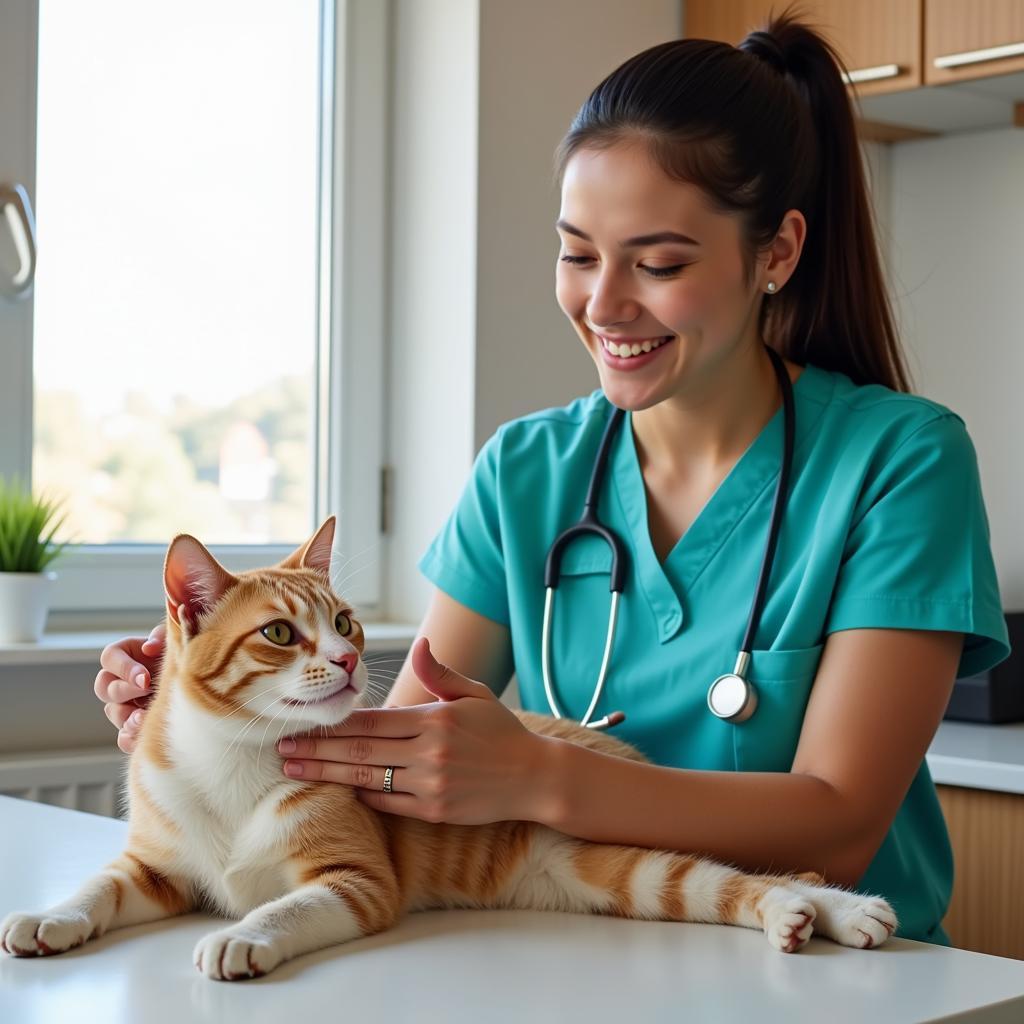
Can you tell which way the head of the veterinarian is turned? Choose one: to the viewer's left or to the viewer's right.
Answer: to the viewer's left

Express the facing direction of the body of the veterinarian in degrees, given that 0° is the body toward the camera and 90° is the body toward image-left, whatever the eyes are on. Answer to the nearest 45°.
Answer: approximately 45°

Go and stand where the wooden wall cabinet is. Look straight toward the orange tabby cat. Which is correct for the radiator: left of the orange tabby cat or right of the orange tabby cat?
right

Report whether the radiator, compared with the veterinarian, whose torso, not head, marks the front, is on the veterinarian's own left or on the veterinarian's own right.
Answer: on the veterinarian's own right

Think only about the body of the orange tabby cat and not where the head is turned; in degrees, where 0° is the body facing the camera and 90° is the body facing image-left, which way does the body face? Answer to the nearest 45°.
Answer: approximately 45°

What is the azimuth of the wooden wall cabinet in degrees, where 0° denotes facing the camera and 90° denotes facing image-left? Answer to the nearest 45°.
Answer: approximately 45°
